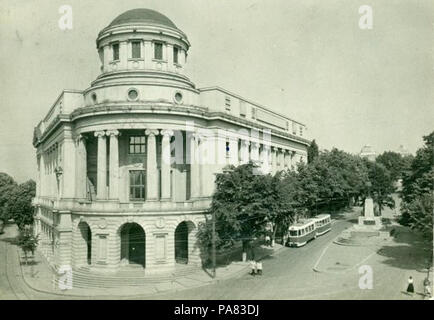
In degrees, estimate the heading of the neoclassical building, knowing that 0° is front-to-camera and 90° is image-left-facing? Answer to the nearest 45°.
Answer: approximately 0°

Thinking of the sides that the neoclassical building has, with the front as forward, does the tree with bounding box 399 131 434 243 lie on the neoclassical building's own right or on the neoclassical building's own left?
on the neoclassical building's own left
